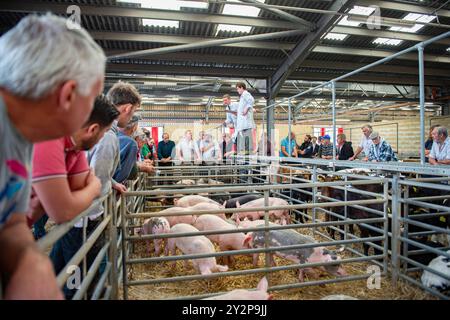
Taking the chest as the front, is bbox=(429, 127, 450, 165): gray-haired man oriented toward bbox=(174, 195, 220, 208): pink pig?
yes

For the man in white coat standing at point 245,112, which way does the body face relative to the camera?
to the viewer's left

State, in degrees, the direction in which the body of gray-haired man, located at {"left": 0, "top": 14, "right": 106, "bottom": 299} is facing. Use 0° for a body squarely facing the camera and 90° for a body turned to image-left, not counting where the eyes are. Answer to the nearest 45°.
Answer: approximately 225°

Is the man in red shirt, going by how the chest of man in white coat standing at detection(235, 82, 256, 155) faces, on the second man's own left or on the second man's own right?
on the second man's own left

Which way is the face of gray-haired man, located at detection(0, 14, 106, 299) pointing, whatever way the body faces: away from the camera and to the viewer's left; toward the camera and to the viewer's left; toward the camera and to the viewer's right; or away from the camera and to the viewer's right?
away from the camera and to the viewer's right

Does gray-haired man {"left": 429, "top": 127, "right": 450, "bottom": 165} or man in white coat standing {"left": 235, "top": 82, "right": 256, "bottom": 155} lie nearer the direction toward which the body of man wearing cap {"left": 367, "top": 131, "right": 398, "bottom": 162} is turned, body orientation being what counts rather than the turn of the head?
the man in white coat standing

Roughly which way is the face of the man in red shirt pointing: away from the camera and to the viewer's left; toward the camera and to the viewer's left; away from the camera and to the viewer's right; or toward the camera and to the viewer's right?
away from the camera and to the viewer's right
